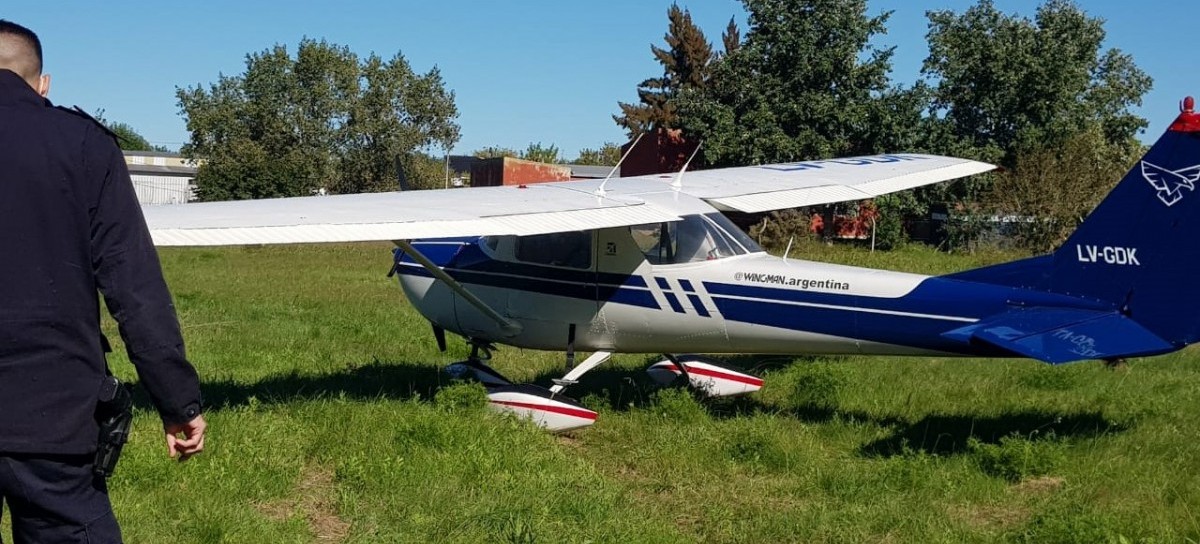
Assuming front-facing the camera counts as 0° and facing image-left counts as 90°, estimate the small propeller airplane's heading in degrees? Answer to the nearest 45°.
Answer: approximately 135°

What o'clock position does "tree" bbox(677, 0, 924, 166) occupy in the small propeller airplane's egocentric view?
The tree is roughly at 2 o'clock from the small propeller airplane.

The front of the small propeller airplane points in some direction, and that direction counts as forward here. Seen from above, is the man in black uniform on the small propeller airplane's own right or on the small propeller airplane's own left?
on the small propeller airplane's own left

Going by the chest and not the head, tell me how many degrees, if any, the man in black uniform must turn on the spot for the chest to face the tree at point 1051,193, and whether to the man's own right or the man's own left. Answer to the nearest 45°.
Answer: approximately 45° to the man's own right

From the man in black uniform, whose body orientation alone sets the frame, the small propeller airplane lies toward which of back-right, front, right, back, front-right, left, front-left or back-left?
front-right

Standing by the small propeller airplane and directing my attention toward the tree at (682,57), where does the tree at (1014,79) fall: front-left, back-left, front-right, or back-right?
front-right

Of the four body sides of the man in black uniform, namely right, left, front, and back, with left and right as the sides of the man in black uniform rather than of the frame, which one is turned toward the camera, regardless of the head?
back

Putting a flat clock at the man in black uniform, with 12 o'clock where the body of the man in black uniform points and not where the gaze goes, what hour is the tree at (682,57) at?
The tree is roughly at 1 o'clock from the man in black uniform.

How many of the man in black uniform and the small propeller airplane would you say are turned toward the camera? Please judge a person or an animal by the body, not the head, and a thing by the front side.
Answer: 0
